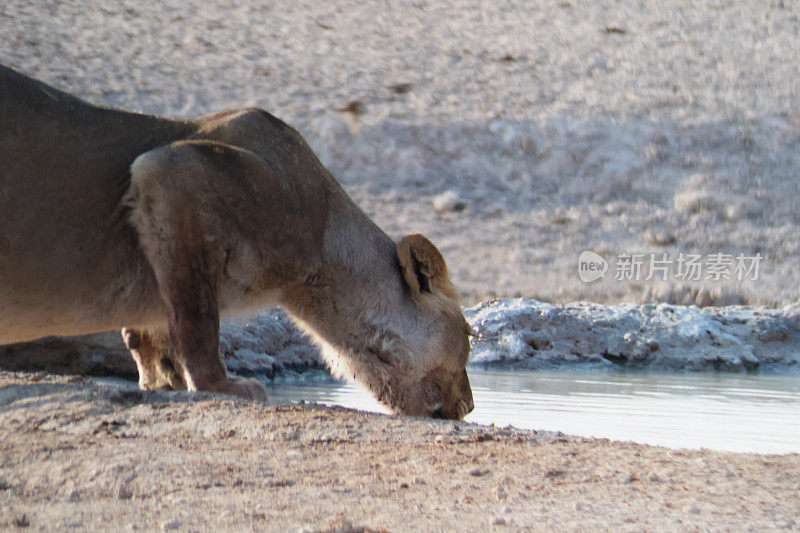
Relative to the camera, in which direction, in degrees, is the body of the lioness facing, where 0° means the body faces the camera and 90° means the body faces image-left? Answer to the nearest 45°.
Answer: approximately 270°

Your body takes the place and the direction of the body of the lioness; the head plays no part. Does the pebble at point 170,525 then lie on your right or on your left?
on your right
